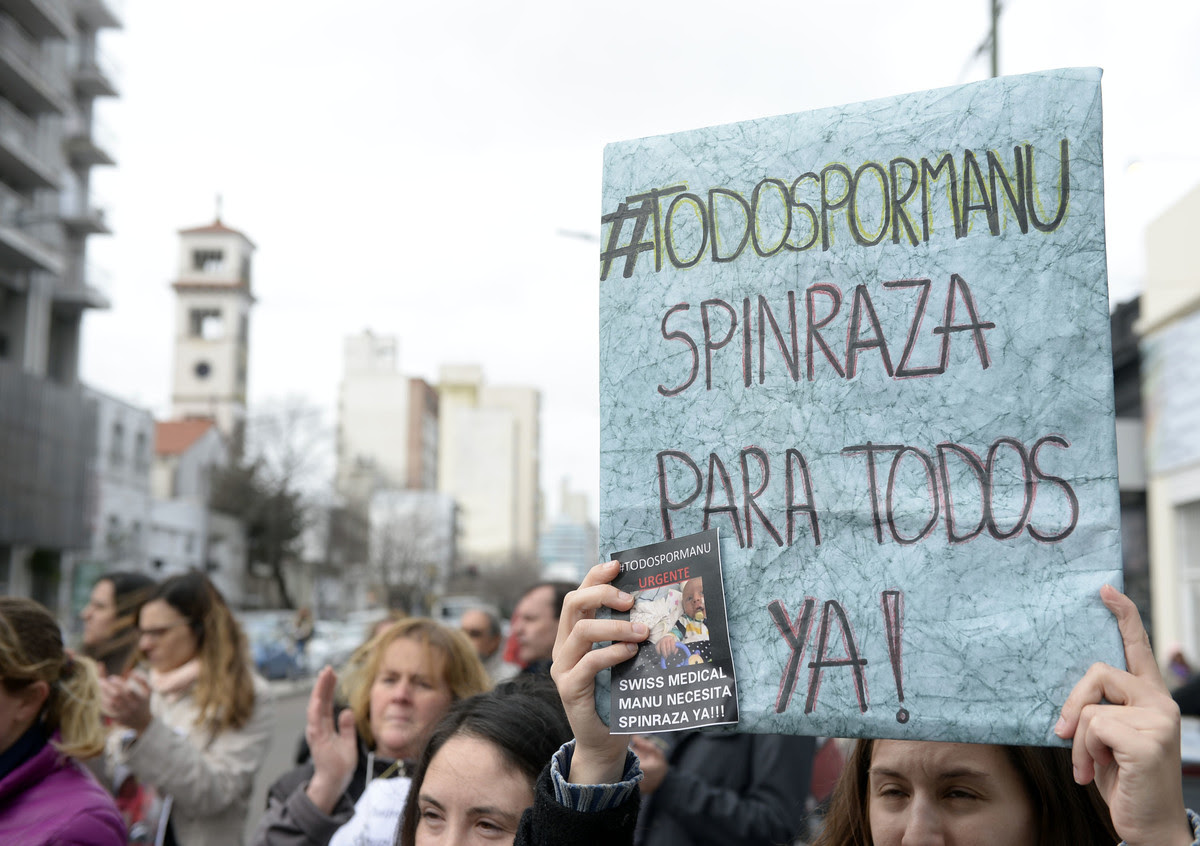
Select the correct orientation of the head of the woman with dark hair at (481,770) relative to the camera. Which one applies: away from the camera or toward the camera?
toward the camera

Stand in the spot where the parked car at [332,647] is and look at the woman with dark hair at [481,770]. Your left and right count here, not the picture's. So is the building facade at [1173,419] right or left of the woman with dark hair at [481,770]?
left

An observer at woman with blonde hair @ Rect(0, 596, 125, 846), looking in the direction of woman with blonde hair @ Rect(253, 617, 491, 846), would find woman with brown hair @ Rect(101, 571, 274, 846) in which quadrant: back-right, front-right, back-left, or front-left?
front-left

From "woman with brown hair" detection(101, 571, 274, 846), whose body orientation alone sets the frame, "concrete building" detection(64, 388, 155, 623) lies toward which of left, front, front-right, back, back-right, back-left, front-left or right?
right
